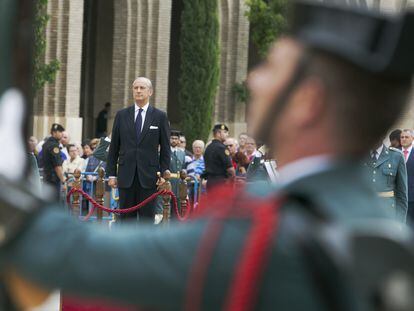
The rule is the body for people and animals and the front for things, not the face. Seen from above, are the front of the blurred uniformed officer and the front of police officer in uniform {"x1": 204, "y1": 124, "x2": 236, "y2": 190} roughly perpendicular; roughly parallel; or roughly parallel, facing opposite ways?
roughly perpendicular

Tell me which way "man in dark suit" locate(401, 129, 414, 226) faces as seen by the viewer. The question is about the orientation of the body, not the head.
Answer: toward the camera

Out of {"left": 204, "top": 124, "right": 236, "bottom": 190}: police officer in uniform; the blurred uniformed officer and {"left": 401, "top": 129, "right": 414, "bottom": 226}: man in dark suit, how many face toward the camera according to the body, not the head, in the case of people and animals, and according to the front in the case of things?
1

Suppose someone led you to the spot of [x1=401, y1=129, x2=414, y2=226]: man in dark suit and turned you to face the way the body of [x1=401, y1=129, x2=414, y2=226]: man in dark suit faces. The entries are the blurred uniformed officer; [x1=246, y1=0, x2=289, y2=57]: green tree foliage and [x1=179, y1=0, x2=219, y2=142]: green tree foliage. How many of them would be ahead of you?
1

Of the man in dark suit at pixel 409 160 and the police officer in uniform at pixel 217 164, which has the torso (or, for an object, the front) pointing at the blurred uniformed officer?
the man in dark suit

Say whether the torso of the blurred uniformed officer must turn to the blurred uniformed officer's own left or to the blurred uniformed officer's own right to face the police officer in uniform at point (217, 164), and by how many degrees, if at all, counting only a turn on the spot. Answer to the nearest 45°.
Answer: approximately 45° to the blurred uniformed officer's own right

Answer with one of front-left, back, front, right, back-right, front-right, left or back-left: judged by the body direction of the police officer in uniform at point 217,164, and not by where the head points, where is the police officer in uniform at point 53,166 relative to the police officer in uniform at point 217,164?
back-left

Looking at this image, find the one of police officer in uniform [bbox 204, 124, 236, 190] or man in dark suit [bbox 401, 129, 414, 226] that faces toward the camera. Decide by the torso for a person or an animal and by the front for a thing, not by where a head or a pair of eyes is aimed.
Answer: the man in dark suit

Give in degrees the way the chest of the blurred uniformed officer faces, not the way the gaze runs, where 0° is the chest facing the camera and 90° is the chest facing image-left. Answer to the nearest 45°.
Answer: approximately 135°

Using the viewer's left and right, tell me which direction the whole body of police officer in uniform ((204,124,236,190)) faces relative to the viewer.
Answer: facing away from the viewer and to the right of the viewer
